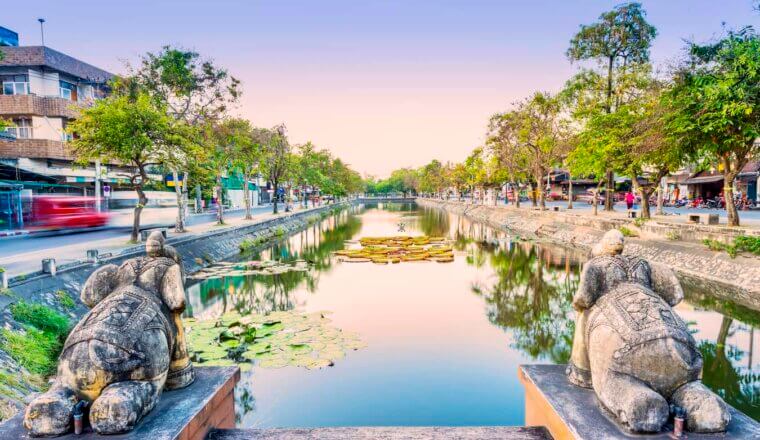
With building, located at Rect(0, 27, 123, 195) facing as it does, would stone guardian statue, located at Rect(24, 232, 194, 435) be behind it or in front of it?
in front

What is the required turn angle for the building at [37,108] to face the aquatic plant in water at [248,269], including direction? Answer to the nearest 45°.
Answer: approximately 45° to its right

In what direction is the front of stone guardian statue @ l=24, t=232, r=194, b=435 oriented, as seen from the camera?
facing away from the viewer and to the right of the viewer

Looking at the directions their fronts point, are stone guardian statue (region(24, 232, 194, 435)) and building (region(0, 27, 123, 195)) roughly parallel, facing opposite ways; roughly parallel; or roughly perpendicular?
roughly perpendicular

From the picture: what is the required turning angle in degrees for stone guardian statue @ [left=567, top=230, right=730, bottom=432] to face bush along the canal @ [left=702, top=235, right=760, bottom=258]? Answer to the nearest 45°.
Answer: approximately 45° to its right

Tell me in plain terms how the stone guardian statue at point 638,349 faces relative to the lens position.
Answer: facing away from the viewer and to the left of the viewer

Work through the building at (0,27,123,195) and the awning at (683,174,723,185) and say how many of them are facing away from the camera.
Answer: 0

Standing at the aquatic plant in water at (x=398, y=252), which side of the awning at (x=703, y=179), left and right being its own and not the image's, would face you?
front

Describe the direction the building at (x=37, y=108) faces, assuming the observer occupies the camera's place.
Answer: facing the viewer and to the right of the viewer

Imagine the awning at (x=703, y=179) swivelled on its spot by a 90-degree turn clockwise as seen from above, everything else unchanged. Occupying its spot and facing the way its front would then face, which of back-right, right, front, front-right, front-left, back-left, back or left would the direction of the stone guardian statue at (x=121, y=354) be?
back-left

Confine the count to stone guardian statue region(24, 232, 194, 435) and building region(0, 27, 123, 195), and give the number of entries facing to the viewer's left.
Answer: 0

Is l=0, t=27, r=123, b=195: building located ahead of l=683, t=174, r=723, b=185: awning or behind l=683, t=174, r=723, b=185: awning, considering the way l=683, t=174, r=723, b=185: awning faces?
ahead

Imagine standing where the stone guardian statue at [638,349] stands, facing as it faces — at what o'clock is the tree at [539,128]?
The tree is roughly at 1 o'clock from the stone guardian statue.
